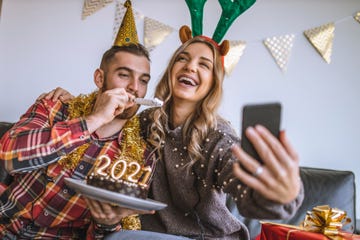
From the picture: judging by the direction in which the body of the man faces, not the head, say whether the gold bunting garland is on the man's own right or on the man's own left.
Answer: on the man's own left

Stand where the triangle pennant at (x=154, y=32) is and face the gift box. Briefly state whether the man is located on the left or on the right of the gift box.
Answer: right

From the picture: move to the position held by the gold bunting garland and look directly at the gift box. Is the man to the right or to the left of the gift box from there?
right

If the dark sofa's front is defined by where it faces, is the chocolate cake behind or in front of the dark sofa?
in front

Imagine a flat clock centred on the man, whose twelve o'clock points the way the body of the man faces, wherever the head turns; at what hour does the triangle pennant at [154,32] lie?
The triangle pennant is roughly at 8 o'clock from the man.

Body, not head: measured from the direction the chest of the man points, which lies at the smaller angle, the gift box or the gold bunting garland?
the gift box

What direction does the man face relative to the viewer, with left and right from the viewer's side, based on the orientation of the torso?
facing the viewer and to the right of the viewer

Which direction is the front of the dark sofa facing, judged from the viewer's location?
facing the viewer

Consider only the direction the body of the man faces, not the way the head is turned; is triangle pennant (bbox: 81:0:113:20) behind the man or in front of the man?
behind

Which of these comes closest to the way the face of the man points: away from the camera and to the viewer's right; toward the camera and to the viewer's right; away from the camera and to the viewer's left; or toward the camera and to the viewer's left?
toward the camera and to the viewer's right
